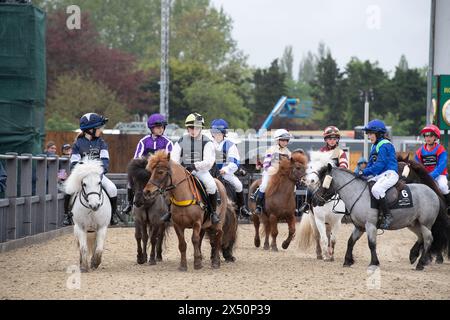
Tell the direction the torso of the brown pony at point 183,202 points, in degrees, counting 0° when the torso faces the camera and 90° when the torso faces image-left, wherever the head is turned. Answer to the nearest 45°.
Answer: approximately 45°

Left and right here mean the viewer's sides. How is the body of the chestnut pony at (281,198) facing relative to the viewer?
facing the viewer and to the right of the viewer

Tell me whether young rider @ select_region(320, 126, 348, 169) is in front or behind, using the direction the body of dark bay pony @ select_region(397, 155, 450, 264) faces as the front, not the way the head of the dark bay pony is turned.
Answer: in front

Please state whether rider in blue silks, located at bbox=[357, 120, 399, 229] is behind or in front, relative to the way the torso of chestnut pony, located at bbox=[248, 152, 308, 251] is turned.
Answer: in front

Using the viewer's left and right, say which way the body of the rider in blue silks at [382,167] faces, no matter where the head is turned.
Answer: facing to the left of the viewer

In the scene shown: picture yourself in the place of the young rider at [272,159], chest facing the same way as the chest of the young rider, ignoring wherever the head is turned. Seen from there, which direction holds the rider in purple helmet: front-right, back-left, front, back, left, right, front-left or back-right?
right

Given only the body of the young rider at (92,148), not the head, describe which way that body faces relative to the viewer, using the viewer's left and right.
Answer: facing the viewer

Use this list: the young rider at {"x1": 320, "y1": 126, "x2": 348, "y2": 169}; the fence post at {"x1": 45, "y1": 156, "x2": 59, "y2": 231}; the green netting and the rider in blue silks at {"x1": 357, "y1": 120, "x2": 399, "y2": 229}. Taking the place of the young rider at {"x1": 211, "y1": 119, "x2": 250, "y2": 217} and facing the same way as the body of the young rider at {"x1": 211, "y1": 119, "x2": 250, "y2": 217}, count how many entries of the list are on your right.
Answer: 2

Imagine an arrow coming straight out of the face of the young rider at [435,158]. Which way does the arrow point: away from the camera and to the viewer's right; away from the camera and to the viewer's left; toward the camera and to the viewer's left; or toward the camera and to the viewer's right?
toward the camera and to the viewer's left

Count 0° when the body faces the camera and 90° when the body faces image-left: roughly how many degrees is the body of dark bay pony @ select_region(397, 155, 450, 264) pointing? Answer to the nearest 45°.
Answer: approximately 90°

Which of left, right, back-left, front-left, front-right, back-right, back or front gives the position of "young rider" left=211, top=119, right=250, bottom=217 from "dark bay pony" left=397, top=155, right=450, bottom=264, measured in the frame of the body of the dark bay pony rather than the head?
front
